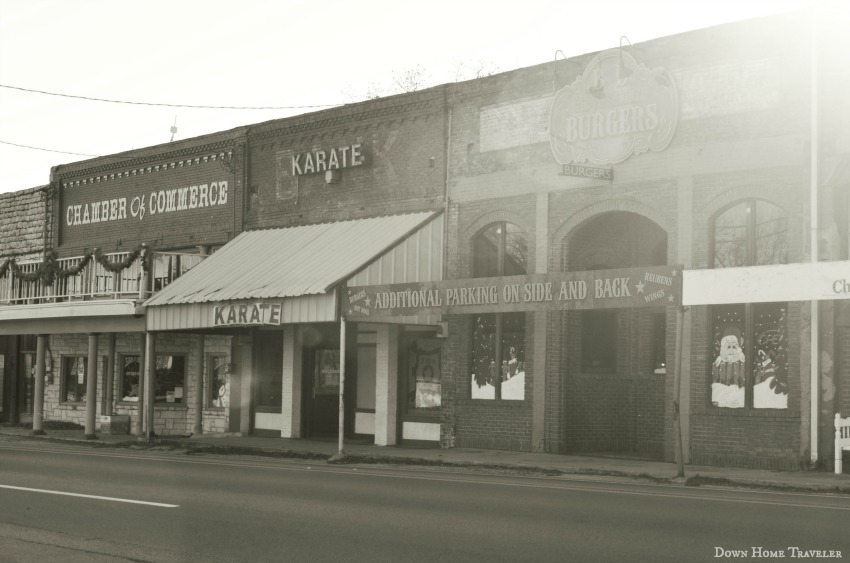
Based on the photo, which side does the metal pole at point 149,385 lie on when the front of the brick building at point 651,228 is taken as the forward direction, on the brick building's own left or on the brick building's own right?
on the brick building's own right

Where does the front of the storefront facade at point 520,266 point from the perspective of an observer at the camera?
facing the viewer and to the left of the viewer

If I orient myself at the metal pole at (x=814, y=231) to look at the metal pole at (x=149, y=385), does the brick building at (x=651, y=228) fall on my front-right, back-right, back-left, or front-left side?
front-right

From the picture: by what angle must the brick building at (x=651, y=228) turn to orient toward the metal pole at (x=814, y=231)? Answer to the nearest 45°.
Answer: approximately 90° to its left
